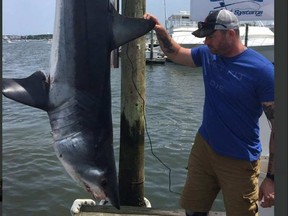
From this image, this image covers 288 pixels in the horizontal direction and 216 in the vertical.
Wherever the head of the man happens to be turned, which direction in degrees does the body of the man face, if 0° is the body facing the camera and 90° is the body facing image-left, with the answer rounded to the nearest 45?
approximately 45°

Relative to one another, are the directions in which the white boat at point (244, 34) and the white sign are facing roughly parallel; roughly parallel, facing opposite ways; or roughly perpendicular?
roughly perpendicular

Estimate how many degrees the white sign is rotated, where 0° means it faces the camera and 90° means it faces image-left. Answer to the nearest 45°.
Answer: approximately 0°

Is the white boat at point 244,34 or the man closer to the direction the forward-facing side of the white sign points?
the man

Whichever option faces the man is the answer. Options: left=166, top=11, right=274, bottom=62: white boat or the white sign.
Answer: the white sign

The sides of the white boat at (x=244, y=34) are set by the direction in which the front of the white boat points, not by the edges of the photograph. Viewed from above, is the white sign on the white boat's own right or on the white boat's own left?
on the white boat's own right
